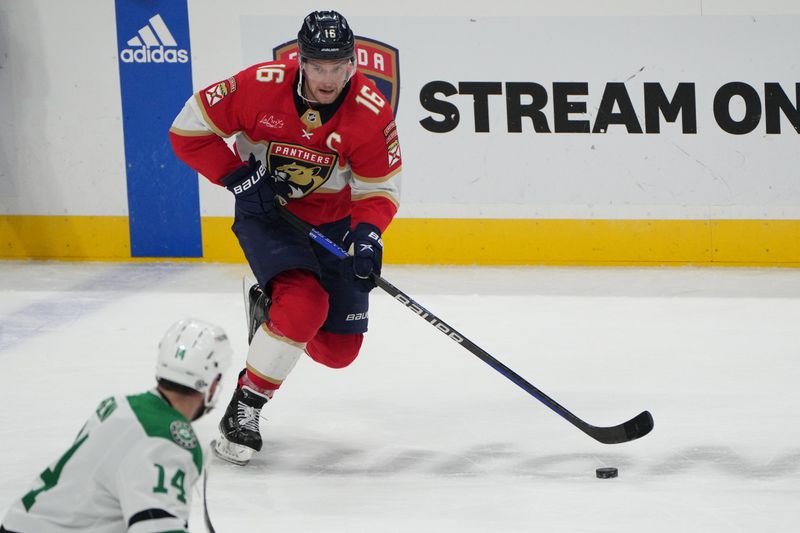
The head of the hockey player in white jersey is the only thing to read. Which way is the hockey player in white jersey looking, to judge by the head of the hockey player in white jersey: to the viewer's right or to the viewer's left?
to the viewer's right

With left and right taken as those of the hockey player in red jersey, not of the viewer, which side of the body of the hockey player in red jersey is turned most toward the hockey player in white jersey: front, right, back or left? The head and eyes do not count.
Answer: front

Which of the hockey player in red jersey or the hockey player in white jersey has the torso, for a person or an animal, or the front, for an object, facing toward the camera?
the hockey player in red jersey

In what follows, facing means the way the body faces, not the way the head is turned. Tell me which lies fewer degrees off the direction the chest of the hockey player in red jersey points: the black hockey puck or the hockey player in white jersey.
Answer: the hockey player in white jersey

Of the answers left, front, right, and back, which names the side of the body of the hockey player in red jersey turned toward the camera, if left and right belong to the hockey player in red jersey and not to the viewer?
front

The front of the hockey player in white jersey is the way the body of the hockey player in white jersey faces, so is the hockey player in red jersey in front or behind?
in front

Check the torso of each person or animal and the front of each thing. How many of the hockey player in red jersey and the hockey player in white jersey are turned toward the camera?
1

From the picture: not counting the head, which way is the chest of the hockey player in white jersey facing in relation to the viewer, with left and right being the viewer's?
facing away from the viewer and to the right of the viewer

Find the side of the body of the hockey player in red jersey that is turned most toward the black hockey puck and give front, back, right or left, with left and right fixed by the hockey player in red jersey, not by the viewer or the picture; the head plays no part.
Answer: left
